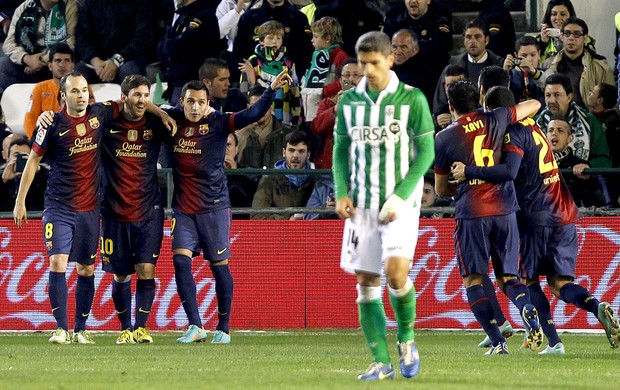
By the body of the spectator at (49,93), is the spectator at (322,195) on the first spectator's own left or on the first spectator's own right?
on the first spectator's own left

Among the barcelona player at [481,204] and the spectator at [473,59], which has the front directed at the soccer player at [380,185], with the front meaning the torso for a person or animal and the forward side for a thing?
the spectator

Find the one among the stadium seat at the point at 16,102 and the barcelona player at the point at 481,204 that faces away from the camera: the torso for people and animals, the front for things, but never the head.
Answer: the barcelona player

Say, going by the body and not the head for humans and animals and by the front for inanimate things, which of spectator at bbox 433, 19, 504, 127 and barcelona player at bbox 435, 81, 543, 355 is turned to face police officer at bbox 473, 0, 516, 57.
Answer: the barcelona player

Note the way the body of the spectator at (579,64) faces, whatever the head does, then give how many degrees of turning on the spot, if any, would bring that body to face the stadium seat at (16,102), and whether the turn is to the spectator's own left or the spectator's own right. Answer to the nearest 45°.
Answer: approximately 45° to the spectator's own right

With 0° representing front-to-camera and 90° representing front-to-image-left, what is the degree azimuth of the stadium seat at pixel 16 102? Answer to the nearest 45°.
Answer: approximately 0°

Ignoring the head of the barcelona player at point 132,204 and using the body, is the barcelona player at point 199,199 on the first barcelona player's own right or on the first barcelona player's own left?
on the first barcelona player's own left

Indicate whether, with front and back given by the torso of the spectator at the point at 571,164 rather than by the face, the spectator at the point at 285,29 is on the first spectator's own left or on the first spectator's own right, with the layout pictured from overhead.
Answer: on the first spectator's own right

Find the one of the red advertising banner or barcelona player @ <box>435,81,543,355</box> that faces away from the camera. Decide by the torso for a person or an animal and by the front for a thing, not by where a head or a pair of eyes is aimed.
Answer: the barcelona player

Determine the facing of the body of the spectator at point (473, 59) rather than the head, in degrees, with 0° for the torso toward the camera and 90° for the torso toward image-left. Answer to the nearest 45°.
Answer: approximately 0°
